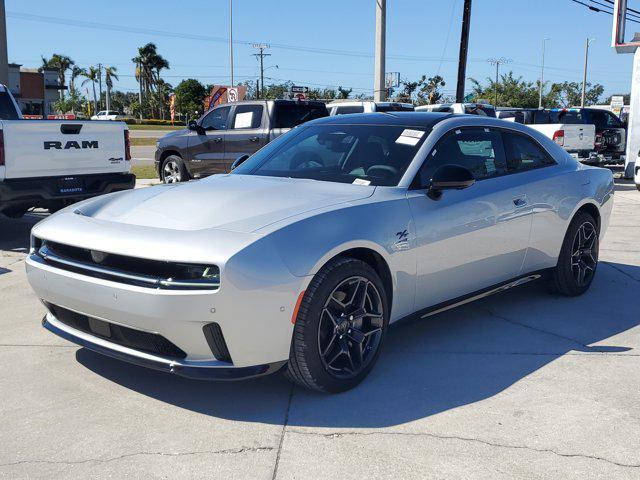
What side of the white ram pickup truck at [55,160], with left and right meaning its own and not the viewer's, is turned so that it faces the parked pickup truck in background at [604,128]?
right

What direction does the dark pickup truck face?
to the viewer's left

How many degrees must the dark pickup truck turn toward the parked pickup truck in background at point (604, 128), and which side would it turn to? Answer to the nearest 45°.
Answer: approximately 135° to its right

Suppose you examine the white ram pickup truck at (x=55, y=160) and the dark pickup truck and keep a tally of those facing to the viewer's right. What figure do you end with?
0

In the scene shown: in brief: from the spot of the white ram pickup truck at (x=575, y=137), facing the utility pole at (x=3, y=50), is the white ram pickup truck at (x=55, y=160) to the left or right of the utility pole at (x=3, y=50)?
left

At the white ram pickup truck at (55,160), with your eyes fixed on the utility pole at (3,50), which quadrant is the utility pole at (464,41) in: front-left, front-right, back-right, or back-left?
front-right

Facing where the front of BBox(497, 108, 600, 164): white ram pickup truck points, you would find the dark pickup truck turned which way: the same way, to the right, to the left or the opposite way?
to the left

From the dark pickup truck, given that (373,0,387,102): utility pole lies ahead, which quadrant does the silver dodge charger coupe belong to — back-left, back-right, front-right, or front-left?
back-right

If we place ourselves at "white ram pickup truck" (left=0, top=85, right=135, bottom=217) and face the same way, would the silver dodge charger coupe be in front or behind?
behind

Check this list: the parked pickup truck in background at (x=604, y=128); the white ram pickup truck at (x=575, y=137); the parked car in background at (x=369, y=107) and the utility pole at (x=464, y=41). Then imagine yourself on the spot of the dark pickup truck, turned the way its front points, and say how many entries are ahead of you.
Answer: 0

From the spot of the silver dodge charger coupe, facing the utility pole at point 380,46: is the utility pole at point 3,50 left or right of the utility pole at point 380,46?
left

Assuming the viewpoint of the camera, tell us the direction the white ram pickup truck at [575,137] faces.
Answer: facing away from the viewer and to the left of the viewer

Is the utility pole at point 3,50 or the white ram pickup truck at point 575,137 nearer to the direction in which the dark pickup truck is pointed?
the utility pole

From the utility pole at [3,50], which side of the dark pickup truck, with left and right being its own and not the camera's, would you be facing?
front

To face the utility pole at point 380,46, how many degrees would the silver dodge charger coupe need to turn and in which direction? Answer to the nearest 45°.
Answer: approximately 135° to its right

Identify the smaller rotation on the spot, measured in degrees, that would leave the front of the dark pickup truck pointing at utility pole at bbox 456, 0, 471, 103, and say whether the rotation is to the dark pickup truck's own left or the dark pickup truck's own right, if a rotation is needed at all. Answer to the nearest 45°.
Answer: approximately 135° to the dark pickup truck's own right

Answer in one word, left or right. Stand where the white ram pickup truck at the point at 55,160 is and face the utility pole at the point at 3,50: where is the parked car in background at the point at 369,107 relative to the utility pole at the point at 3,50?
right

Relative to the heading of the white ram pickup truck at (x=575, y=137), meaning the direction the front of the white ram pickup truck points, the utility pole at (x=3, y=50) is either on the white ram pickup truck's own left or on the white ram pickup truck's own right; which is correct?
on the white ram pickup truck's own left

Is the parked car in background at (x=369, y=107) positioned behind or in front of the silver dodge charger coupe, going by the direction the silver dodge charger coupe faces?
behind
